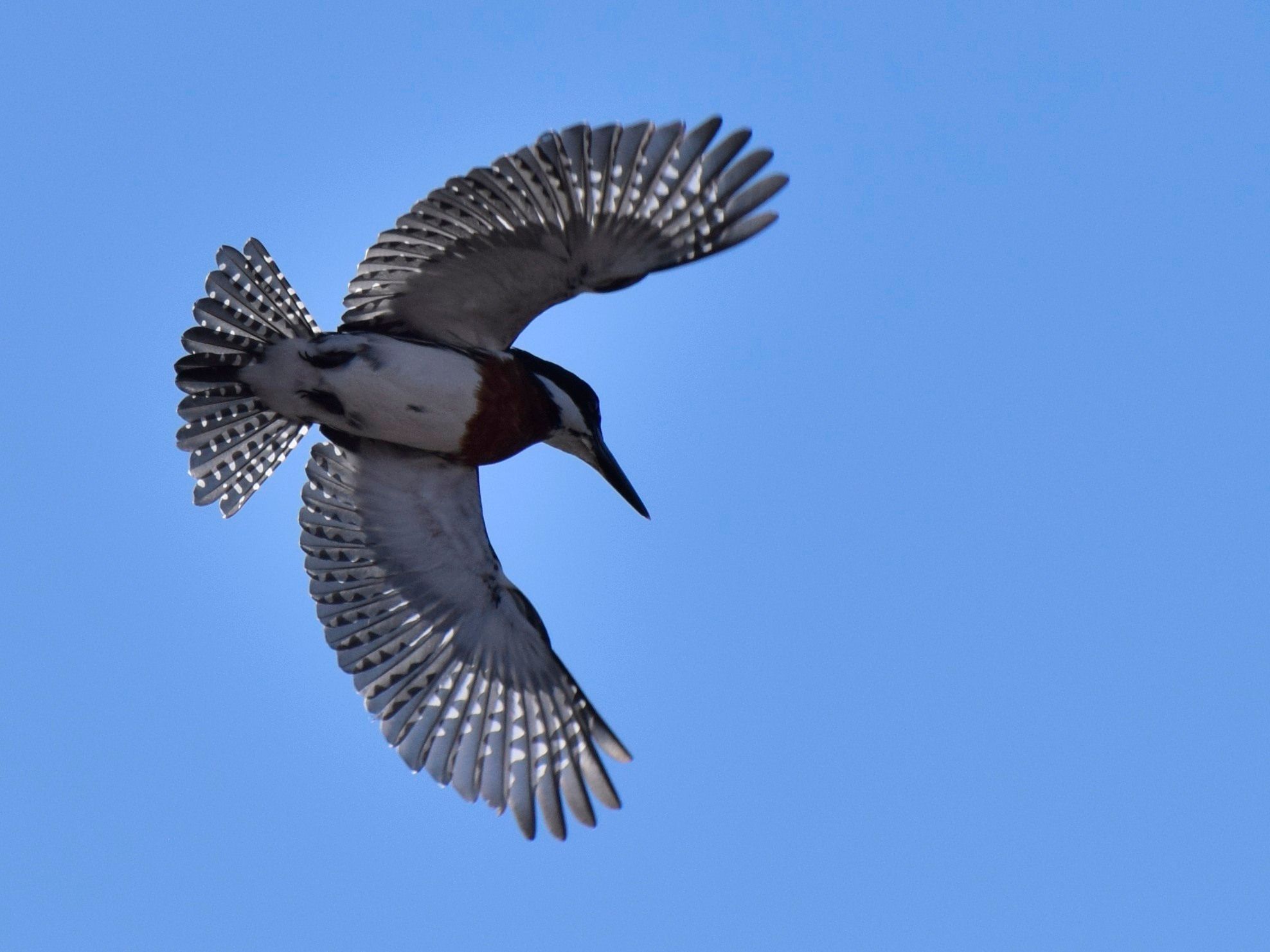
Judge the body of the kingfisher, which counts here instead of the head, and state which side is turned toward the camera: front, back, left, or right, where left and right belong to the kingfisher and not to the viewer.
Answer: right
